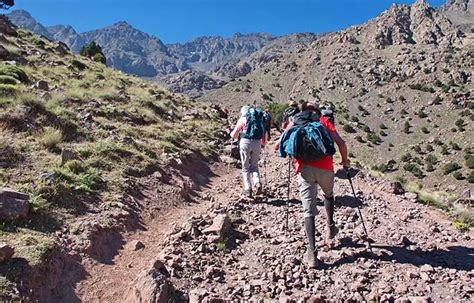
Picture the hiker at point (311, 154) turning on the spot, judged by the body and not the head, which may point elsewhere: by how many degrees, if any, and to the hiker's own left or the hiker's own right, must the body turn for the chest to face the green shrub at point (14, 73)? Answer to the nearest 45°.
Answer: approximately 45° to the hiker's own left

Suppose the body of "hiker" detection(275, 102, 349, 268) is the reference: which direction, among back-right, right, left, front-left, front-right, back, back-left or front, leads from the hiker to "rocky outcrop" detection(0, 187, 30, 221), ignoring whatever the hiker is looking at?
left

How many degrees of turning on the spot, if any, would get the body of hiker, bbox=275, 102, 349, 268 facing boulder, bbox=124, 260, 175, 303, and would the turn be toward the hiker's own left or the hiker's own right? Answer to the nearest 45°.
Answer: approximately 135° to the hiker's own left

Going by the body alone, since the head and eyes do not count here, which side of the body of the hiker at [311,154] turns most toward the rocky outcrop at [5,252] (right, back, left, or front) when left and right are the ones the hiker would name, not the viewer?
left

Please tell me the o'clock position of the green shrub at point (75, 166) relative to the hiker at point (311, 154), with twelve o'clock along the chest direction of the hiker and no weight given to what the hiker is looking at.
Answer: The green shrub is roughly at 10 o'clock from the hiker.

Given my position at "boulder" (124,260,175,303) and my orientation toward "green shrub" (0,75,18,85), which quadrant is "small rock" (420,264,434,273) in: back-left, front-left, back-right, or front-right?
back-right

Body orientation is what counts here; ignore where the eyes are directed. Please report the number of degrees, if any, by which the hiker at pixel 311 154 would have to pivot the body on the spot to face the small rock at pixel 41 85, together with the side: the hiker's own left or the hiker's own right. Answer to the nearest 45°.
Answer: approximately 45° to the hiker's own left

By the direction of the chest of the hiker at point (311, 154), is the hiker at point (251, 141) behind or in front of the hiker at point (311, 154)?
in front

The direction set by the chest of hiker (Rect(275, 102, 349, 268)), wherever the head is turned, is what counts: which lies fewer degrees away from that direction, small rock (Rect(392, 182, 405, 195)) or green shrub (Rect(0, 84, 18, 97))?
the small rock

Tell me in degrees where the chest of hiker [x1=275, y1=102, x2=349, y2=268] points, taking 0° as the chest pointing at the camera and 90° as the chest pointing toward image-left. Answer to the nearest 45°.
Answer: approximately 180°

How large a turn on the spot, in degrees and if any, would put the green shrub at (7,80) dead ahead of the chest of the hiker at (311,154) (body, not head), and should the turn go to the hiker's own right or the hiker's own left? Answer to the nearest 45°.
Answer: approximately 45° to the hiker's own left

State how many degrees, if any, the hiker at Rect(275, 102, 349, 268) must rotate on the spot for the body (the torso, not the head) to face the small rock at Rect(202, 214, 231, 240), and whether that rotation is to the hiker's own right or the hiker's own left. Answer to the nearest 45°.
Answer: approximately 45° to the hiker's own left

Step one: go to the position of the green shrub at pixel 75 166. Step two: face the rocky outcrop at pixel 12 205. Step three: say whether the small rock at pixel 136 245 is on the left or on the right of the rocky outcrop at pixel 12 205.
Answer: left
